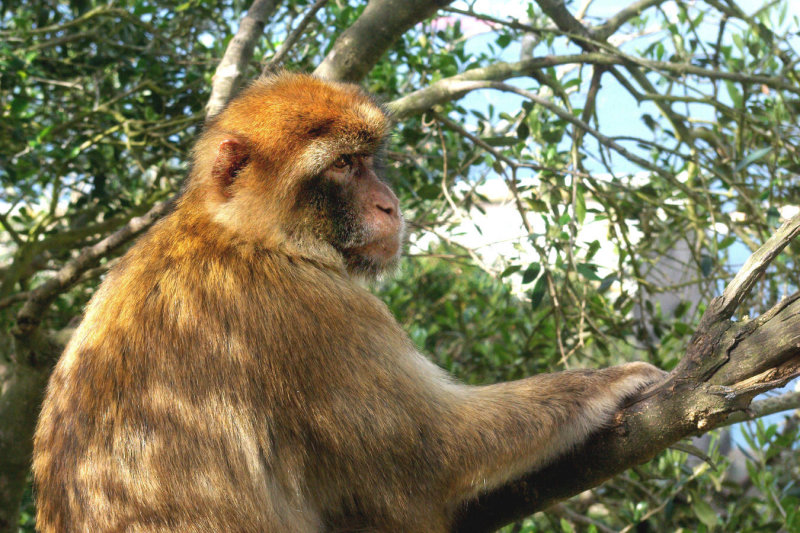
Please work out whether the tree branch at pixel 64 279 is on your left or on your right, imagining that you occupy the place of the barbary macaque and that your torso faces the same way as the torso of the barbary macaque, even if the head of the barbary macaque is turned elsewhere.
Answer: on your left

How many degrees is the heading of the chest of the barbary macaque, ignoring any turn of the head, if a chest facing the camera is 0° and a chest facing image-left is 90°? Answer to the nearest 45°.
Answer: approximately 270°

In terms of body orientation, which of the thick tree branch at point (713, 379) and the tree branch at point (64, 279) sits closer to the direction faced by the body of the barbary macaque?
the thick tree branch
